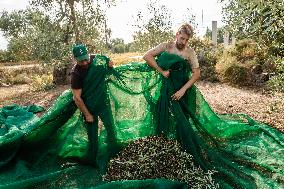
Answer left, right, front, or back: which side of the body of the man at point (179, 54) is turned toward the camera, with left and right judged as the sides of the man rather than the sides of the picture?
front

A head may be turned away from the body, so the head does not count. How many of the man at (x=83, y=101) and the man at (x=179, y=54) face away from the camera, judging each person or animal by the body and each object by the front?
0

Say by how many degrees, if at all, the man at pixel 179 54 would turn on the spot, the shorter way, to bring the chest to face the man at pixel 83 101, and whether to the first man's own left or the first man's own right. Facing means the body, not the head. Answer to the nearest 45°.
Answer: approximately 90° to the first man's own right

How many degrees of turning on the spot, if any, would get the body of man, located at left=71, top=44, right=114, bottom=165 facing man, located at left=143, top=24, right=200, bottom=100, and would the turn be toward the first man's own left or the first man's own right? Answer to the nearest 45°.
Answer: approximately 45° to the first man's own left

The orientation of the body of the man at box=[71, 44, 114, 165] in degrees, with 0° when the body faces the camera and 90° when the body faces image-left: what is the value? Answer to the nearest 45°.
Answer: approximately 315°
